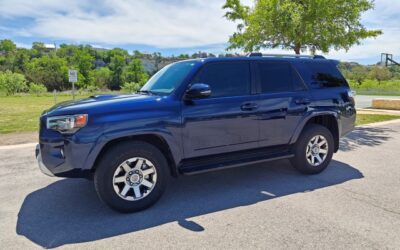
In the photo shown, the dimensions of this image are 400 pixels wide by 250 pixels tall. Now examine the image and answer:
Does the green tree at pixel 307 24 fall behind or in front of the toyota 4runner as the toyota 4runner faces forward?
behind

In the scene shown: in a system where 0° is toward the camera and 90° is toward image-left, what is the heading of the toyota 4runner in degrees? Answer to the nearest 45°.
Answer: approximately 45°
